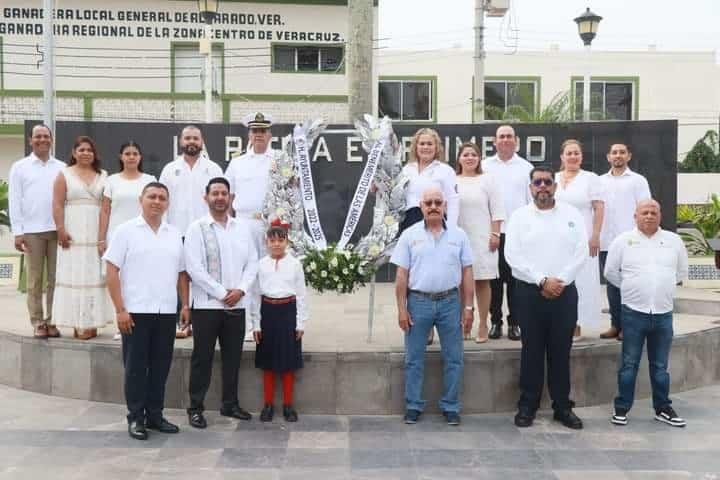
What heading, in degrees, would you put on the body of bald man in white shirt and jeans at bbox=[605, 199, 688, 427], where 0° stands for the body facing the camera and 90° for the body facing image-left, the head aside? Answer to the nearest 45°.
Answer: approximately 0°

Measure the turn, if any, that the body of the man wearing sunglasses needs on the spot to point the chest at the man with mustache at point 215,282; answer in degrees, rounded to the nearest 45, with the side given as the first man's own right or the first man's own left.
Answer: approximately 90° to the first man's own right

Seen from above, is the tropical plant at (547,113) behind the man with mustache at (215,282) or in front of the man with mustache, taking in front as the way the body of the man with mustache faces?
behind

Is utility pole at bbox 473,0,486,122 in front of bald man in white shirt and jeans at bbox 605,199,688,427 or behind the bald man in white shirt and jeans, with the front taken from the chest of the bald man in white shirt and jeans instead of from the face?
behind

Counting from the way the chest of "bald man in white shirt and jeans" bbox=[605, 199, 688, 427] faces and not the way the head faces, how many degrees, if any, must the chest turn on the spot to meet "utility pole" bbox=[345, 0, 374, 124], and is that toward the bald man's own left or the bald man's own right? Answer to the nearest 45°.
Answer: approximately 135° to the bald man's own right

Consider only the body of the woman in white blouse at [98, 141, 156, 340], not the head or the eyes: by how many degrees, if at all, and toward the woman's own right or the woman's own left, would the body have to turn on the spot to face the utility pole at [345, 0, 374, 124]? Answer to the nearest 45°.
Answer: approximately 135° to the woman's own left

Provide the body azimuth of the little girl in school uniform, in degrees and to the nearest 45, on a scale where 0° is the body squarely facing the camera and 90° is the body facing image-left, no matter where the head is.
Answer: approximately 0°

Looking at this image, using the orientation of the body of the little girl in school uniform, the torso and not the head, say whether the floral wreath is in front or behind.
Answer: behind

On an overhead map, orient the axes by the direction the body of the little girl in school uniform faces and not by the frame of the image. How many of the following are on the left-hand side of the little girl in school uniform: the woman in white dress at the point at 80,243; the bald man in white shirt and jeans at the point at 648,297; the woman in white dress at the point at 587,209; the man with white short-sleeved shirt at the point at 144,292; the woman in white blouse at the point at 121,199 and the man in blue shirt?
3
